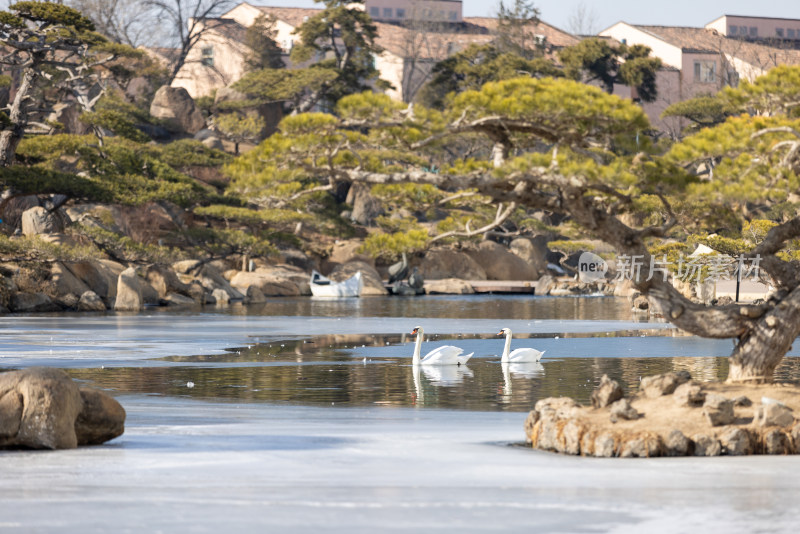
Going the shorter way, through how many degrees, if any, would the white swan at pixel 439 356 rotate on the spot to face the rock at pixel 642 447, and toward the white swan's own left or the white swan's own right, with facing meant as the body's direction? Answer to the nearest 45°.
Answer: approximately 90° to the white swan's own left

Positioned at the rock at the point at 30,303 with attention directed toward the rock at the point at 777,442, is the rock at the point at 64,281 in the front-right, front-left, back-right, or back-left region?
back-left

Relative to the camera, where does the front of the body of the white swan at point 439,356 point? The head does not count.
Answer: to the viewer's left

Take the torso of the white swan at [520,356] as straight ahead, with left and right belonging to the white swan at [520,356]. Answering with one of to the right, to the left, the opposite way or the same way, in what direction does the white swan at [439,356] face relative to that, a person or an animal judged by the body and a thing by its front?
the same way

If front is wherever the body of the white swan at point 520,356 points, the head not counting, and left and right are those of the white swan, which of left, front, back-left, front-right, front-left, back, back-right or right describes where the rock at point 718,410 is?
left

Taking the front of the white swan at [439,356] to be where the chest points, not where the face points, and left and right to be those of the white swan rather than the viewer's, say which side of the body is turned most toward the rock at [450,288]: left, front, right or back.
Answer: right

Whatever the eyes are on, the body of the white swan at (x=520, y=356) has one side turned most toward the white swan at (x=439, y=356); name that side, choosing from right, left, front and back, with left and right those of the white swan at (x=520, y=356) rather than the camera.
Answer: front

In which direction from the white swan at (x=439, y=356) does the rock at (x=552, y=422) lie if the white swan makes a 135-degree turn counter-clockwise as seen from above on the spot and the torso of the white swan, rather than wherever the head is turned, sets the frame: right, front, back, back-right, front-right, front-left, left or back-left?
front-right

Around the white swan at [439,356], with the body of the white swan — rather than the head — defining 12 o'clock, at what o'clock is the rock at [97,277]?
The rock is roughly at 2 o'clock from the white swan.

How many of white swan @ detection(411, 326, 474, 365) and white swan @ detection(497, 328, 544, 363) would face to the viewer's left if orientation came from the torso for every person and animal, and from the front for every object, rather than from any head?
2

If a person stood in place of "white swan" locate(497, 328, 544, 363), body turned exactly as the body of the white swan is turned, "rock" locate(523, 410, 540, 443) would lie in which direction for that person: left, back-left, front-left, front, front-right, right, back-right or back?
left

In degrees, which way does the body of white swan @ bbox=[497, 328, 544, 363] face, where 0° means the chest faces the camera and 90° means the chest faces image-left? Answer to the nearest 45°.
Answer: approximately 90°

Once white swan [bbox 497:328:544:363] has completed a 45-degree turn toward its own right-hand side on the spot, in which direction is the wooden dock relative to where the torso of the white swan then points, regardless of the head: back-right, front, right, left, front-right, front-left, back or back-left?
front-right

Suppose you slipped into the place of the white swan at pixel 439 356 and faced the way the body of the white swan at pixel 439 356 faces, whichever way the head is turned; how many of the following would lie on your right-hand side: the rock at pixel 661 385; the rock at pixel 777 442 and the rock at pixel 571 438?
0
